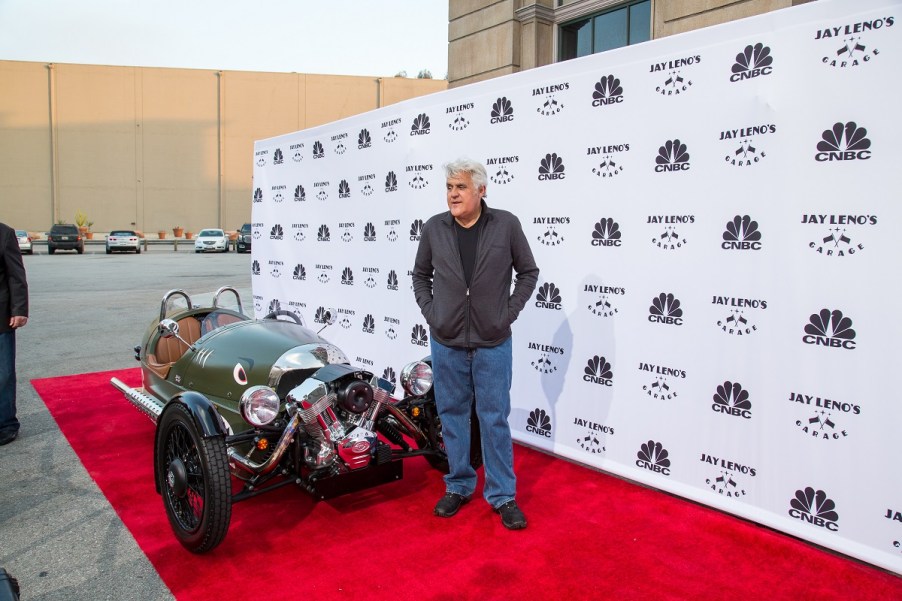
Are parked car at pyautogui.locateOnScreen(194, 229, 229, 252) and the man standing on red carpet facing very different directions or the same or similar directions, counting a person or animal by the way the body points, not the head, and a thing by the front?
same or similar directions

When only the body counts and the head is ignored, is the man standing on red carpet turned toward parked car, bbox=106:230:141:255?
no

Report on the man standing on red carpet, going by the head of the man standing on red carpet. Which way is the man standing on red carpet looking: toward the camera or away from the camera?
toward the camera

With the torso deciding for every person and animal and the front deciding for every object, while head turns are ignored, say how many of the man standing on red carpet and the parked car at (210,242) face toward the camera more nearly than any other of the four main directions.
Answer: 2

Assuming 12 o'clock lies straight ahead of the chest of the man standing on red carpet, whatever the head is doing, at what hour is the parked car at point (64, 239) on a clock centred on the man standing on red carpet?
The parked car is roughly at 5 o'clock from the man standing on red carpet.

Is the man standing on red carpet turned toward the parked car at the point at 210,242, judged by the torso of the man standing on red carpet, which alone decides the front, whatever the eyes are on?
no

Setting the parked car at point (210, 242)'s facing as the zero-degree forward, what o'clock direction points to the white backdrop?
The white backdrop is roughly at 12 o'clock from the parked car.

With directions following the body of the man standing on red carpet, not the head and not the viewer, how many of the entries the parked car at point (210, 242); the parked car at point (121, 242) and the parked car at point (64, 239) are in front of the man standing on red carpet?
0

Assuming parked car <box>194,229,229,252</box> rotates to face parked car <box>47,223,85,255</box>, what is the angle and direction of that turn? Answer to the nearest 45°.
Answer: approximately 90° to its right

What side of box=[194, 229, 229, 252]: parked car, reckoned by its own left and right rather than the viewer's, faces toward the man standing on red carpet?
front

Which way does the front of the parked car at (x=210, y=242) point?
toward the camera

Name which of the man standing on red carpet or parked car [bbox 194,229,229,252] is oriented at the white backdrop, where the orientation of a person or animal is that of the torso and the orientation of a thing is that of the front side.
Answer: the parked car
